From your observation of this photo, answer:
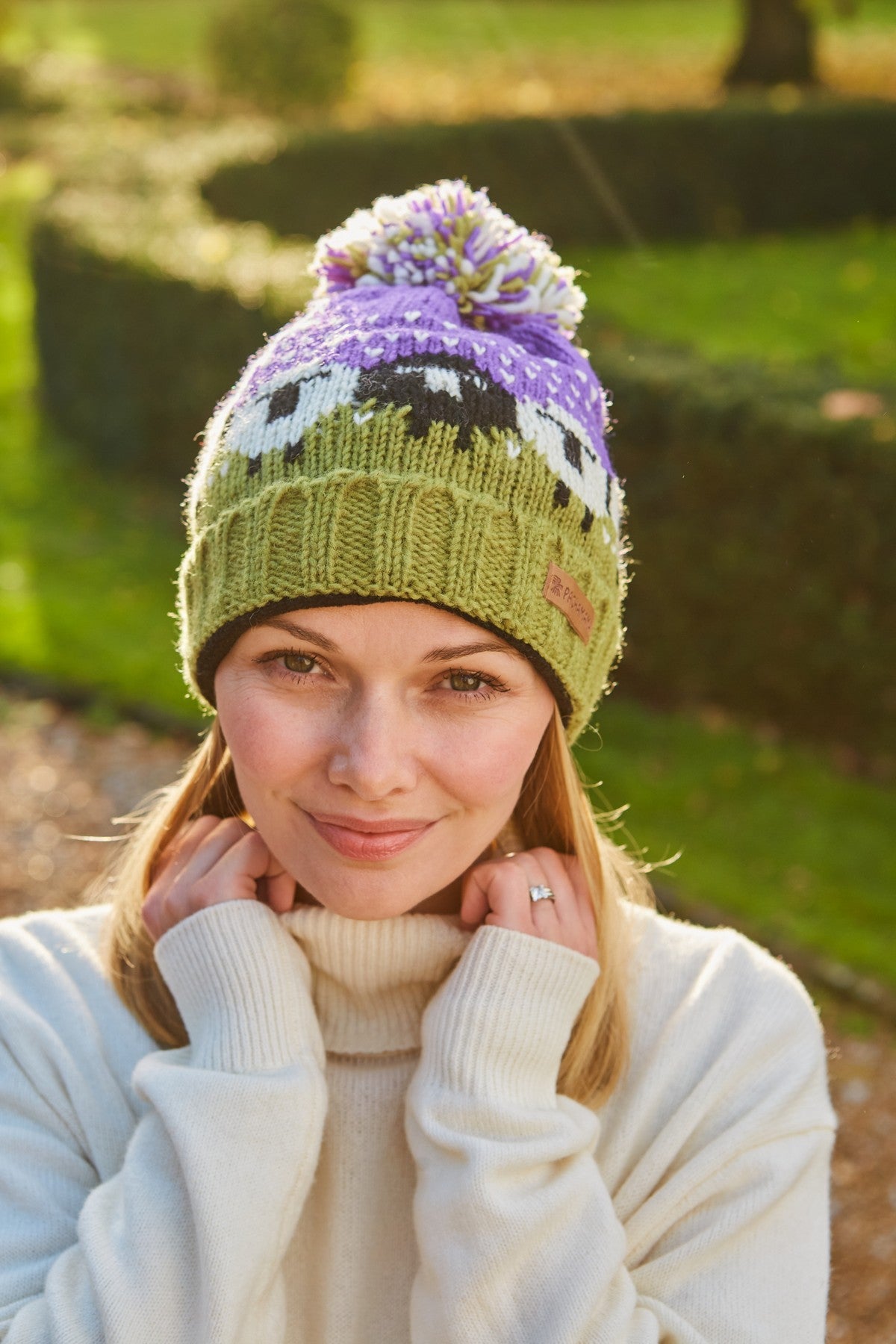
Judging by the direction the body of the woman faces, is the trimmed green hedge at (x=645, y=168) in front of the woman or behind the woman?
behind

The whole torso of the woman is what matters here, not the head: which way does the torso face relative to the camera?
toward the camera

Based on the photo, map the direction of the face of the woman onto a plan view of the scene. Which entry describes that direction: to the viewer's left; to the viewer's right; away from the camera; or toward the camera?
toward the camera
